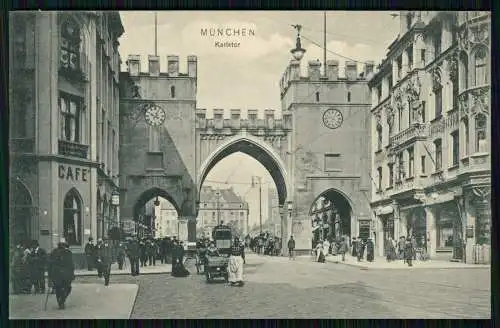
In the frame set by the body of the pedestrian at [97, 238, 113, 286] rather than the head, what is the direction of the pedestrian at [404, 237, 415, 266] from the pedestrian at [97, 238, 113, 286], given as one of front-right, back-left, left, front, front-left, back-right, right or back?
left

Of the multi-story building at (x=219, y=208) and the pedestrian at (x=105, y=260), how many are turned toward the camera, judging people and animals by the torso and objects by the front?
2

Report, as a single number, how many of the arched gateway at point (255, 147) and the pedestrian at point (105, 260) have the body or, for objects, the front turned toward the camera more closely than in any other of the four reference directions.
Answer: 2

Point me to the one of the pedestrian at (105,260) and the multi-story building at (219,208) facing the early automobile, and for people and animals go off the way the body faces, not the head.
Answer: the multi-story building

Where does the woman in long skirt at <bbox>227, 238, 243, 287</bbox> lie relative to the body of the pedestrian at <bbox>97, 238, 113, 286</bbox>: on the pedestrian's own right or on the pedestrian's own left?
on the pedestrian's own left

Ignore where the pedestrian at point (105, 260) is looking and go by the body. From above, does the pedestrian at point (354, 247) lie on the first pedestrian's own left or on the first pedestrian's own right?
on the first pedestrian's own left

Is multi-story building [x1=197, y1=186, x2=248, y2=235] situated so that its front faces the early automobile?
yes
